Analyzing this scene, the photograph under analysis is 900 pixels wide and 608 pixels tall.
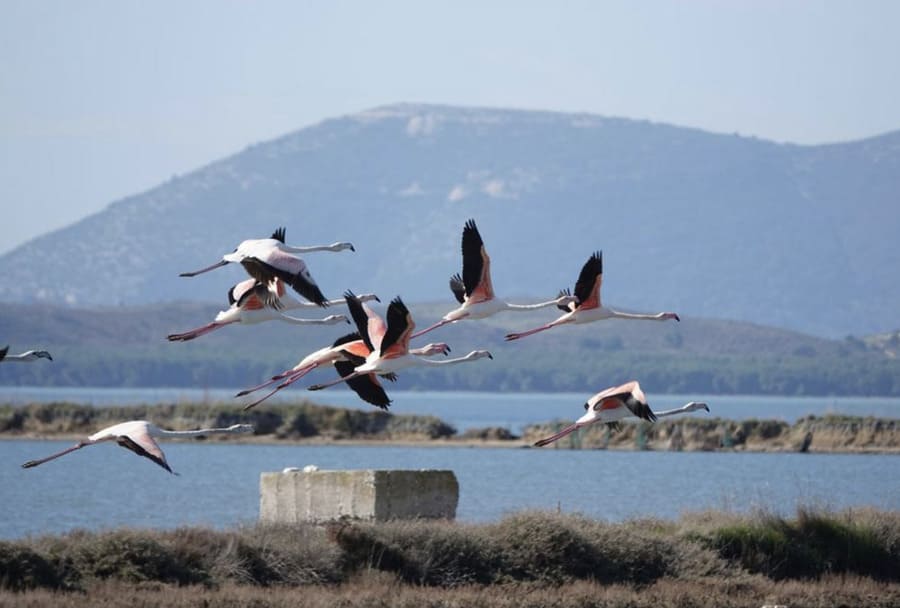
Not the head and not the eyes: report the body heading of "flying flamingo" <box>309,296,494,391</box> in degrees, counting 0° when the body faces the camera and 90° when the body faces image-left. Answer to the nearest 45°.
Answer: approximately 270°

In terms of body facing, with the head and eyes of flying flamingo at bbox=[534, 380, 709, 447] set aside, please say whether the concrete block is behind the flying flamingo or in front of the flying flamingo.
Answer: behind

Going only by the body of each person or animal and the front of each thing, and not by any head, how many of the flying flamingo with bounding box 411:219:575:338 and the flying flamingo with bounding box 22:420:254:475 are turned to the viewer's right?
2

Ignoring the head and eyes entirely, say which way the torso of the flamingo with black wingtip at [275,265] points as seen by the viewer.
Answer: to the viewer's right

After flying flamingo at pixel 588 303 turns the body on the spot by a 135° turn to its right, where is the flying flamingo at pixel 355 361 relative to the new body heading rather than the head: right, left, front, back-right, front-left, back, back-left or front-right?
front-right

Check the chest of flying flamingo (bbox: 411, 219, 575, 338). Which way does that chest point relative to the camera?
to the viewer's right

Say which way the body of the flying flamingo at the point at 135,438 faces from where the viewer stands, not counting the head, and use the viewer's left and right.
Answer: facing to the right of the viewer
